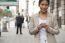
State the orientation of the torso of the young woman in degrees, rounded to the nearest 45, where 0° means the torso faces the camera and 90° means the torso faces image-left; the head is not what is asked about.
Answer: approximately 0°
